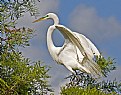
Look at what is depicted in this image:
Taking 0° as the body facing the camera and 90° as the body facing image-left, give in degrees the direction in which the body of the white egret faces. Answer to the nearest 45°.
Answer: approximately 90°
